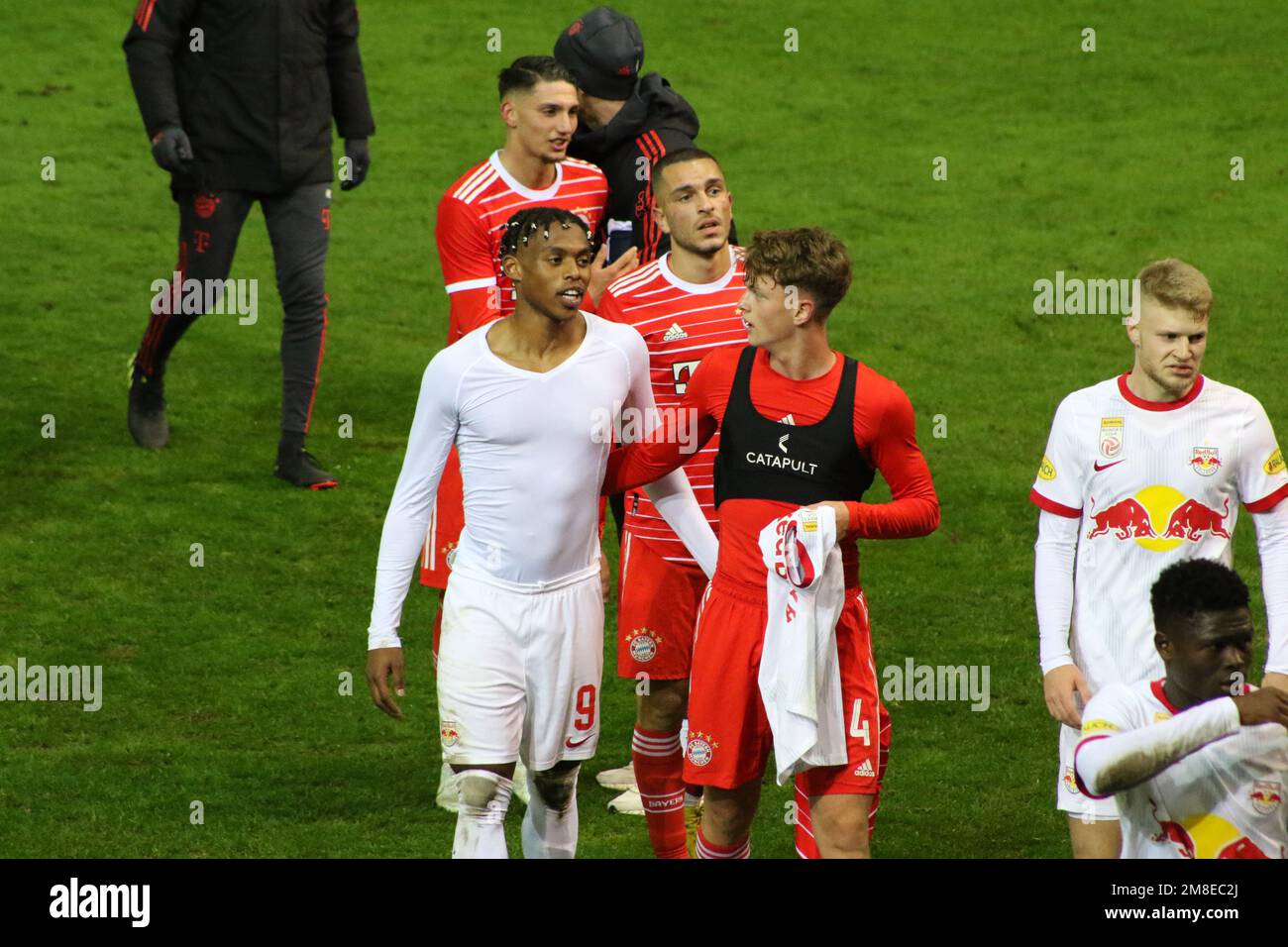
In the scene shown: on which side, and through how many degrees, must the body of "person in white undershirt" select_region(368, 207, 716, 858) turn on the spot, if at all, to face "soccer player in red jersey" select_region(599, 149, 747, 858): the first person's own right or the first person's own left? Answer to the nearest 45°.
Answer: approximately 135° to the first person's own left

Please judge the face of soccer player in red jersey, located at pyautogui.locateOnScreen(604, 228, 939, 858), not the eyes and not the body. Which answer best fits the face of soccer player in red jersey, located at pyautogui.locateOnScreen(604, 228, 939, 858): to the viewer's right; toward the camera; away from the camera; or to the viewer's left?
to the viewer's left

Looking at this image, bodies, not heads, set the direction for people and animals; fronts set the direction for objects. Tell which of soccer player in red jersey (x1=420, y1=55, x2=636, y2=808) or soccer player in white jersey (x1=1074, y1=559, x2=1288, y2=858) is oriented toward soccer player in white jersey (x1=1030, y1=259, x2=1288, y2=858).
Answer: the soccer player in red jersey

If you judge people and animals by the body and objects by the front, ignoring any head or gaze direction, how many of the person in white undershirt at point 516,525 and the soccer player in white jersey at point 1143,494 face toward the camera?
2

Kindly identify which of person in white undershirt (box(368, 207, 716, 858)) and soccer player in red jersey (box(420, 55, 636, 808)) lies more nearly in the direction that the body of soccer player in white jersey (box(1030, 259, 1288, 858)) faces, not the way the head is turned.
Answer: the person in white undershirt

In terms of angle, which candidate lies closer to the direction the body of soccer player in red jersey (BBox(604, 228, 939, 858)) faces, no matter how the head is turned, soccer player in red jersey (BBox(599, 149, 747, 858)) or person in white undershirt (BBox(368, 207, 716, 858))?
the person in white undershirt

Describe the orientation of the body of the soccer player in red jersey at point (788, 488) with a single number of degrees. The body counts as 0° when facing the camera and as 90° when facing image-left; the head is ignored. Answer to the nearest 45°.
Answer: approximately 0°

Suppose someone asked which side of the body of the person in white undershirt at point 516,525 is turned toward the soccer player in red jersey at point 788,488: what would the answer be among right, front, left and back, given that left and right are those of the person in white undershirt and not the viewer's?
left

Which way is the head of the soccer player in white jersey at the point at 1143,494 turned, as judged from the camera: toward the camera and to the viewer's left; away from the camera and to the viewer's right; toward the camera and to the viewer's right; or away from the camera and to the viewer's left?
toward the camera and to the viewer's right

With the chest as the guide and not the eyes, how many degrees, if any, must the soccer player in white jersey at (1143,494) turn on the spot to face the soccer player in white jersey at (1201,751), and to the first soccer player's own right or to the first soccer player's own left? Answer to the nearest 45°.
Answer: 0° — they already face them

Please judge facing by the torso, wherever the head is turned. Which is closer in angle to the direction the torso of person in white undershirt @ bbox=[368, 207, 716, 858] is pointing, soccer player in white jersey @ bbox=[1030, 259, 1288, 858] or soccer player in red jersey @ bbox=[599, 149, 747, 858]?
the soccer player in white jersey

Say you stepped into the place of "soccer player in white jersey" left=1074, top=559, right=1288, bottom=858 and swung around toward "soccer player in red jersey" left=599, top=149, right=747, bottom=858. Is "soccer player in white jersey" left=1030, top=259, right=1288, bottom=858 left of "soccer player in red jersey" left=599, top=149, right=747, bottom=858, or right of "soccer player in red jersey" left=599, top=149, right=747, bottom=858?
right
